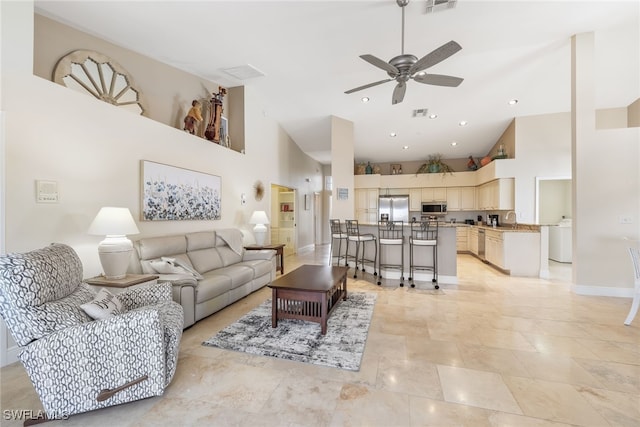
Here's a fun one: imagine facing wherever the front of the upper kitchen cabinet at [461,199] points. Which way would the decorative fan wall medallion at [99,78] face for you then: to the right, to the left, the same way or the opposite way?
to the left

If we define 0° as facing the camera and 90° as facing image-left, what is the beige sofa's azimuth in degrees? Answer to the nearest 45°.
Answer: approximately 315°

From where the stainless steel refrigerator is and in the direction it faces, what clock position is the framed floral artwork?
The framed floral artwork is roughly at 1 o'clock from the stainless steel refrigerator.

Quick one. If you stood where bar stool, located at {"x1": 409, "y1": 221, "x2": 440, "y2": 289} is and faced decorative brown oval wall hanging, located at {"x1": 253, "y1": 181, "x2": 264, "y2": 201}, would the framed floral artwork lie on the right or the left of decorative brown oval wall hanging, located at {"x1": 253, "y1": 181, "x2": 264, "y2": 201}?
left

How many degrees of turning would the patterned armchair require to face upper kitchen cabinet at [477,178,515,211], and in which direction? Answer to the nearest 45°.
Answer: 0° — it already faces it

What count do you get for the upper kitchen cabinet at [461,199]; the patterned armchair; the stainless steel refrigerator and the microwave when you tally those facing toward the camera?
3

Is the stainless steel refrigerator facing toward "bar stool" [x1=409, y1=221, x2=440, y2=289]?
yes

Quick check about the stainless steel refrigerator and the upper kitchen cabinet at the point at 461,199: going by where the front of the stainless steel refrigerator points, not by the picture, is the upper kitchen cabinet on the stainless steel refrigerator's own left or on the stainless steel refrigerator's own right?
on the stainless steel refrigerator's own left
